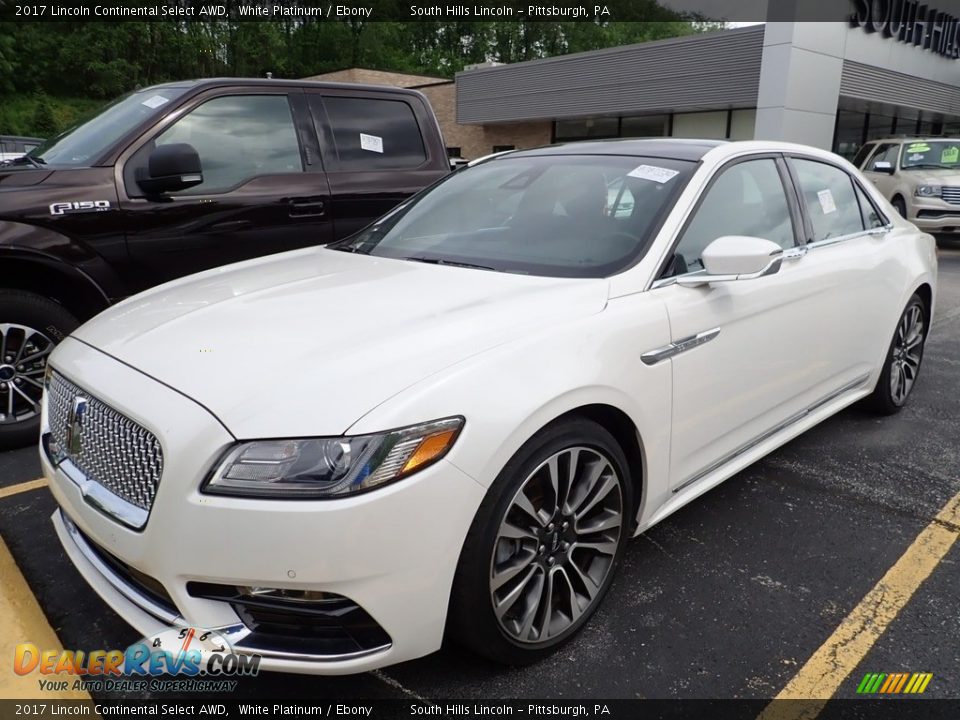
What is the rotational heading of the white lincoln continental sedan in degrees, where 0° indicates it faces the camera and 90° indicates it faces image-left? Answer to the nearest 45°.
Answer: approximately 45°

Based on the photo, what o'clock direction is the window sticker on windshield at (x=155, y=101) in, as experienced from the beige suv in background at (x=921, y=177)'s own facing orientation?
The window sticker on windshield is roughly at 2 o'clock from the beige suv in background.

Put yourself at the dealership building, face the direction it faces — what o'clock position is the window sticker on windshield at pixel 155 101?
The window sticker on windshield is roughly at 2 o'clock from the dealership building.

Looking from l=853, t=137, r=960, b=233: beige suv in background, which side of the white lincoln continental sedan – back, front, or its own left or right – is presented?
back

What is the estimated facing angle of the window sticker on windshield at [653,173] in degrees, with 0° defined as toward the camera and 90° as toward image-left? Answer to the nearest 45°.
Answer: approximately 45°
